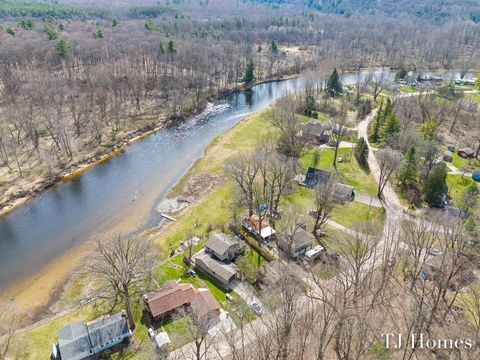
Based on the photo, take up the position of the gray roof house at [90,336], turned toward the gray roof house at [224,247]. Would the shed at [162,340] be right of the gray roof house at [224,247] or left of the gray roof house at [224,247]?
right

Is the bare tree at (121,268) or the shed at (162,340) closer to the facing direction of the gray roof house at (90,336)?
the shed

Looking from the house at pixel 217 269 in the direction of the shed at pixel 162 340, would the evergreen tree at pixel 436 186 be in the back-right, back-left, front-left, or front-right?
back-left

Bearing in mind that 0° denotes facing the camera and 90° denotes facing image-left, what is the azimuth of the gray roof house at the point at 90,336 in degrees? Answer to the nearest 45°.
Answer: approximately 315°

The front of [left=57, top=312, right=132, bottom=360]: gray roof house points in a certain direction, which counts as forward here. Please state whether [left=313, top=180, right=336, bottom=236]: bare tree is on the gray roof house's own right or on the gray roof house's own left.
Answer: on the gray roof house's own left

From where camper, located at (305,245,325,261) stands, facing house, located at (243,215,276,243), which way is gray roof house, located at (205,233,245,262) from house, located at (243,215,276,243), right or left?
left

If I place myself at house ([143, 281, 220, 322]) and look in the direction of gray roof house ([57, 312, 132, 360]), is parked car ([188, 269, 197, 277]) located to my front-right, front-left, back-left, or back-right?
back-right
